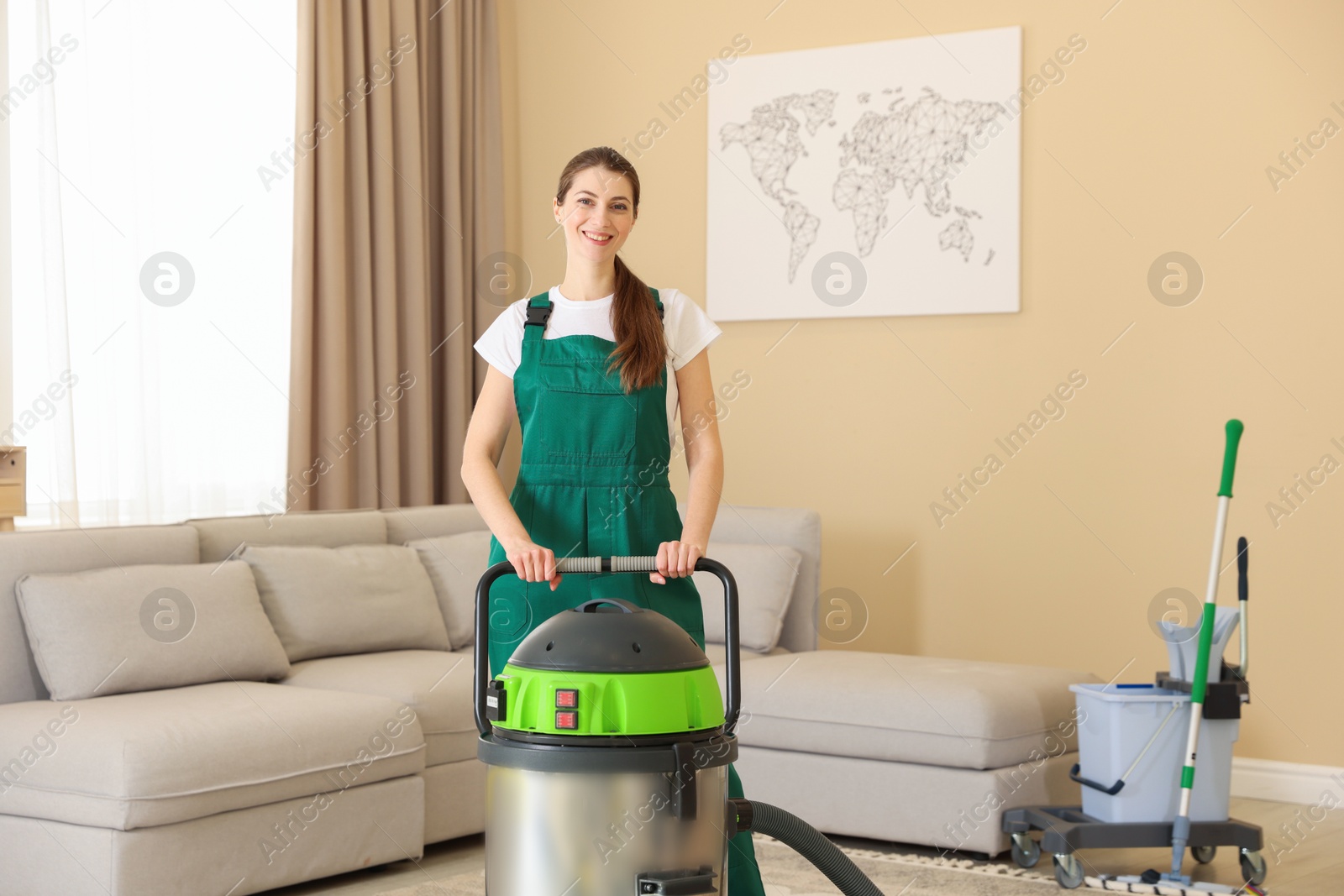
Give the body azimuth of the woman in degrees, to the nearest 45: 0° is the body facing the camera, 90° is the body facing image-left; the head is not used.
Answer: approximately 0°

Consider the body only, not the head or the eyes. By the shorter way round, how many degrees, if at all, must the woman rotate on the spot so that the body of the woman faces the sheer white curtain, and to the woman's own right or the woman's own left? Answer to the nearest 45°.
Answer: approximately 135° to the woman's own right

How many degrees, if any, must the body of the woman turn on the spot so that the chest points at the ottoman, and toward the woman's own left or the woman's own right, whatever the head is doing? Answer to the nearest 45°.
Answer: approximately 135° to the woman's own left

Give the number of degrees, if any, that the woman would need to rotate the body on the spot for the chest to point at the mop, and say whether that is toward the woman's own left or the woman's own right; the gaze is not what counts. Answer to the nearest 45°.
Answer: approximately 135° to the woman's own left

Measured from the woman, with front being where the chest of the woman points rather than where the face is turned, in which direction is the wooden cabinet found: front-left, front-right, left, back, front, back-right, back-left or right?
back-right

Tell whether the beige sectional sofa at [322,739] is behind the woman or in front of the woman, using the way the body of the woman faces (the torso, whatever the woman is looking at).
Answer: behind

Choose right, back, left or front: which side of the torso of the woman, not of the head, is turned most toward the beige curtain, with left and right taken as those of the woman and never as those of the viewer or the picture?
back
